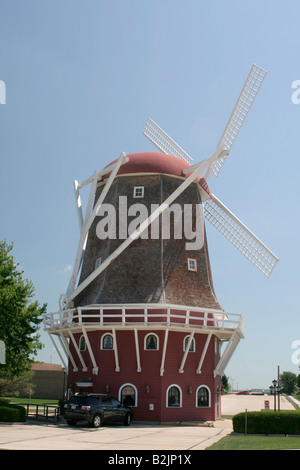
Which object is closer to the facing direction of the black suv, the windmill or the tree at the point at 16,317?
the windmill

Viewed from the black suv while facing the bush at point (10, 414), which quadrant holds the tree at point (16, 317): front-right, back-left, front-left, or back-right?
front-right

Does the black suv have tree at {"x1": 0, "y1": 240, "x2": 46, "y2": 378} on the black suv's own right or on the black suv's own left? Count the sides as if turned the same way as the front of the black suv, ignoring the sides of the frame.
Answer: on the black suv's own left
